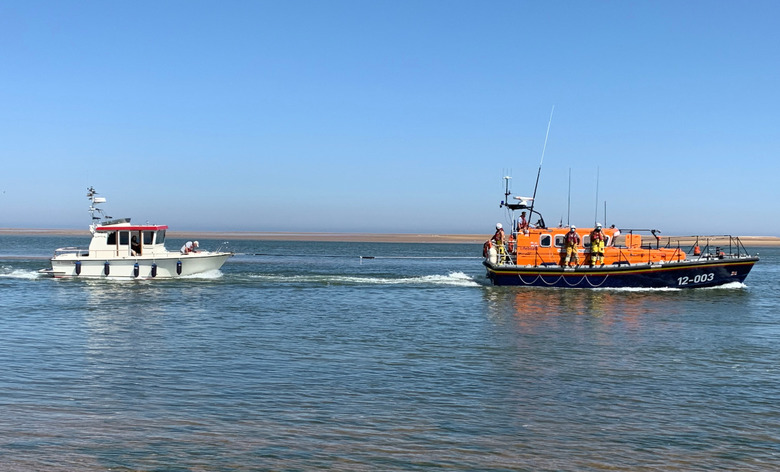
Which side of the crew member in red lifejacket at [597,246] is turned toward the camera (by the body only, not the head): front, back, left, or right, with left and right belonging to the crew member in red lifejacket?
front

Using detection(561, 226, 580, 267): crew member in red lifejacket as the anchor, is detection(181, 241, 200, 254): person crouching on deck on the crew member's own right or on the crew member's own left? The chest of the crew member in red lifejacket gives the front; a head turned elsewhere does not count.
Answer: on the crew member's own right

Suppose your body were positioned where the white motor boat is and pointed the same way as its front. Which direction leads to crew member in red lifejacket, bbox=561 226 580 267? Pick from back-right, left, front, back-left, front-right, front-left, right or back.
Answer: front-right

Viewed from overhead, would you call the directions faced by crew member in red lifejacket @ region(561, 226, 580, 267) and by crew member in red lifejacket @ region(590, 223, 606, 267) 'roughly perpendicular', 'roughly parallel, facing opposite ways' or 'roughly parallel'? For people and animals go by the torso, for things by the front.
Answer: roughly parallel

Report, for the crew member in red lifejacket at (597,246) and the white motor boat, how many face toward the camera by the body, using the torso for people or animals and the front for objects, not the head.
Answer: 1

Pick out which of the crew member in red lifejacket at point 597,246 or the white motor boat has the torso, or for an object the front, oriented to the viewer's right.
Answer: the white motor boat

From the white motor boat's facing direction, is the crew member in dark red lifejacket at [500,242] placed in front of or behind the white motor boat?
in front

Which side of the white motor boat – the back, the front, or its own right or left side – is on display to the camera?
right

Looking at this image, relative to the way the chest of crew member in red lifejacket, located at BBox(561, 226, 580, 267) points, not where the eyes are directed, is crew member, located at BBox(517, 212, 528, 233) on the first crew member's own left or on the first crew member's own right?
on the first crew member's own right

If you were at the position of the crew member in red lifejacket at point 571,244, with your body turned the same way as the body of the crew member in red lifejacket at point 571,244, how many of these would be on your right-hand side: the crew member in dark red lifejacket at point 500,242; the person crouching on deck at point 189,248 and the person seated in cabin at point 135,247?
3

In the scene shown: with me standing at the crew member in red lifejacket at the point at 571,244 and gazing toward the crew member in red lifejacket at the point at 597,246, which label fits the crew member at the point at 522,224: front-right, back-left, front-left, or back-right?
back-left

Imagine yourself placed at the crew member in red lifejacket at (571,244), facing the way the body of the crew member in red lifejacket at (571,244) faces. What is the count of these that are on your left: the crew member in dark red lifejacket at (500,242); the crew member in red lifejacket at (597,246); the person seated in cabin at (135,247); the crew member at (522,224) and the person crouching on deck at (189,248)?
1

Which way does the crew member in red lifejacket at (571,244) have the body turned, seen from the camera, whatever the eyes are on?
toward the camera

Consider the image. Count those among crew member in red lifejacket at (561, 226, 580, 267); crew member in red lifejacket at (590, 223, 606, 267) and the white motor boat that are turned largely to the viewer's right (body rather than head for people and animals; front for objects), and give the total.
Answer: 1

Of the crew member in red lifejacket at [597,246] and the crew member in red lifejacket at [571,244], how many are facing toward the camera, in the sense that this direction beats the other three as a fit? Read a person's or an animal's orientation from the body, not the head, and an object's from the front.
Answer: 2
